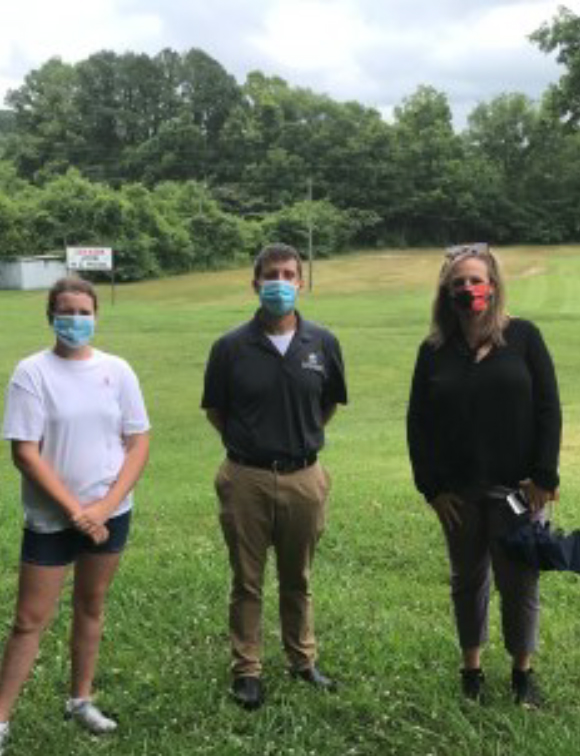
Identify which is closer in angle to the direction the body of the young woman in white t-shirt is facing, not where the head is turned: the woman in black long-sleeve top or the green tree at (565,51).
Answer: the woman in black long-sleeve top

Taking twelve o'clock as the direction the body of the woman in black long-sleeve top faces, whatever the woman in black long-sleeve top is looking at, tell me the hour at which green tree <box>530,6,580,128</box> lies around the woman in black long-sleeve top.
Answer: The green tree is roughly at 6 o'clock from the woman in black long-sleeve top.

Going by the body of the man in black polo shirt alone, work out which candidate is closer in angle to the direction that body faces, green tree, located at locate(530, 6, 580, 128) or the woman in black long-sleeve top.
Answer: the woman in black long-sleeve top

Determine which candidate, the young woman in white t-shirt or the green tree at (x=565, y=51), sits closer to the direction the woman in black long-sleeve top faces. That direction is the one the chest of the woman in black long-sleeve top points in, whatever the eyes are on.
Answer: the young woman in white t-shirt

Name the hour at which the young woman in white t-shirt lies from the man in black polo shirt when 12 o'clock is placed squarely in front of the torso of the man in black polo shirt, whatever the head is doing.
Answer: The young woman in white t-shirt is roughly at 2 o'clock from the man in black polo shirt.
